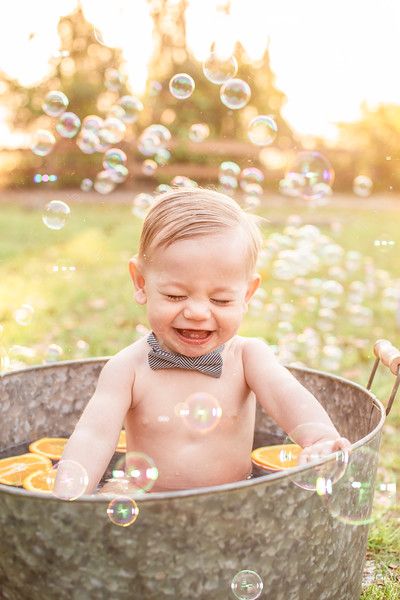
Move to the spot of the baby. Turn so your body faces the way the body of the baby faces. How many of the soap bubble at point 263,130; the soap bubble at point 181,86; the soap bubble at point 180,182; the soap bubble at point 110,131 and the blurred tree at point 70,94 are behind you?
5

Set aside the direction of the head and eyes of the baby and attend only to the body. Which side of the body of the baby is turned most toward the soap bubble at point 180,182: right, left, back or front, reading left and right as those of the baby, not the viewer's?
back

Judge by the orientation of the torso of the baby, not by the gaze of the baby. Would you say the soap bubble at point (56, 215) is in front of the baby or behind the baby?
behind

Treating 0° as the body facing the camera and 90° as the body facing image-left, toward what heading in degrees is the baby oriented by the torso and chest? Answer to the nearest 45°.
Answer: approximately 0°

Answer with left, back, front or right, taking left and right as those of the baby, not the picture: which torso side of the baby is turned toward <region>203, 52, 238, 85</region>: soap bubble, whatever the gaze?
back

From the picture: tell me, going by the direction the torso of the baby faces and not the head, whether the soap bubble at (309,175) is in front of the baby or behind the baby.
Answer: behind

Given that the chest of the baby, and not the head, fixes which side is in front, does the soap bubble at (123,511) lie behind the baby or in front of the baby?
in front

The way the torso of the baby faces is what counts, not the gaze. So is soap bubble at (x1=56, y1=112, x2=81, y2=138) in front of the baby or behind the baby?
behind

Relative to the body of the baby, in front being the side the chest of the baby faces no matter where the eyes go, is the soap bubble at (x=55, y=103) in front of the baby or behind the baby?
behind

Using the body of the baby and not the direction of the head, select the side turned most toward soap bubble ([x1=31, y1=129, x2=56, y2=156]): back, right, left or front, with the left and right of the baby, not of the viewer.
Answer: back

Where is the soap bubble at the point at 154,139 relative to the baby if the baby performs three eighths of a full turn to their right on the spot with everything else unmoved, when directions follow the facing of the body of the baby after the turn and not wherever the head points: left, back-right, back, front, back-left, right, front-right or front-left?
front-right
